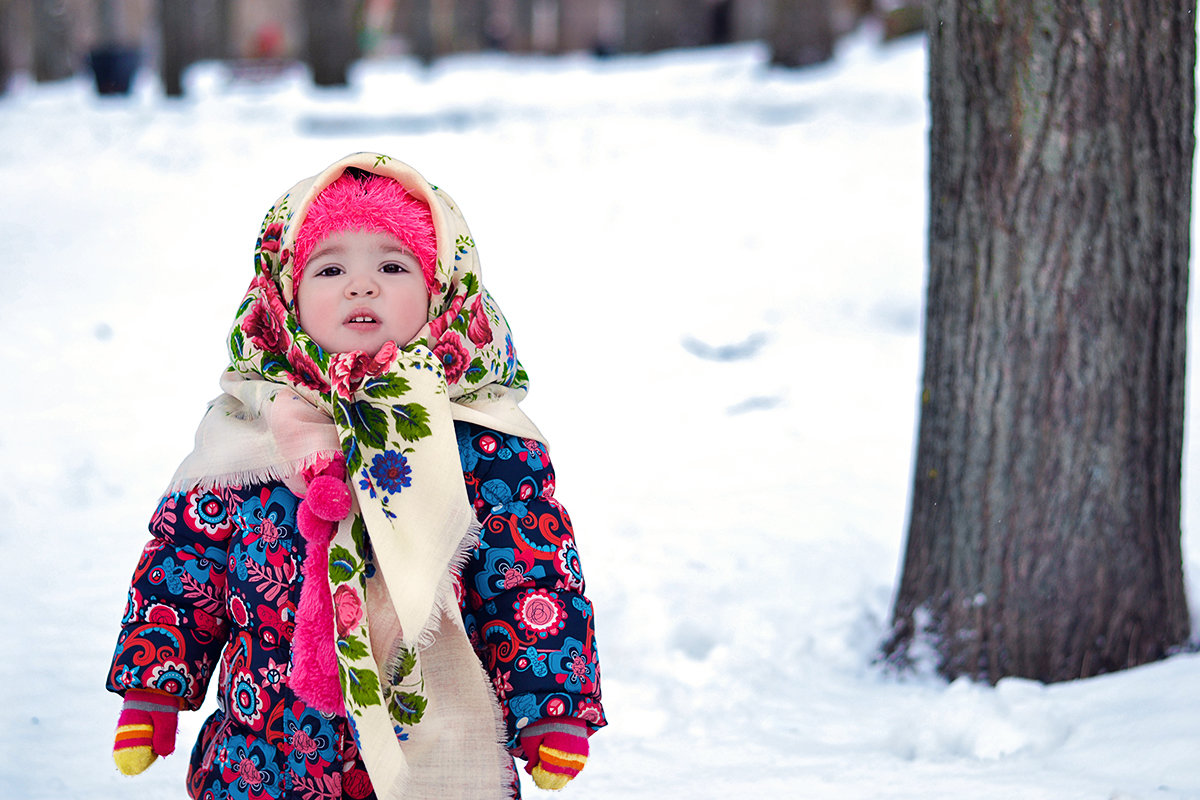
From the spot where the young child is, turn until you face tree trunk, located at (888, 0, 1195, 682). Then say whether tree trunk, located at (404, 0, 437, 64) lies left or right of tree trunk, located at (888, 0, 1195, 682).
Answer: left

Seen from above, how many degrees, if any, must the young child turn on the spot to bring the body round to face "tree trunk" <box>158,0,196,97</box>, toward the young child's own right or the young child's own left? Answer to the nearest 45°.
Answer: approximately 180°

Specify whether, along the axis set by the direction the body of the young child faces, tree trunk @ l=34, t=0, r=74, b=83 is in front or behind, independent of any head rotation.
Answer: behind

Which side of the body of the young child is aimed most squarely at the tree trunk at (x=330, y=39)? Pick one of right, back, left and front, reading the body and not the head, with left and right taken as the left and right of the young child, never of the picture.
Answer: back

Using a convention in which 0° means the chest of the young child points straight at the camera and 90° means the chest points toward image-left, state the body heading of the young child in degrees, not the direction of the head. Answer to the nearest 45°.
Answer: approximately 0°

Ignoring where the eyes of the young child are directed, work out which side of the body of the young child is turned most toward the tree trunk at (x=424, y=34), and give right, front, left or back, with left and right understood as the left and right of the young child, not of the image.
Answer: back
